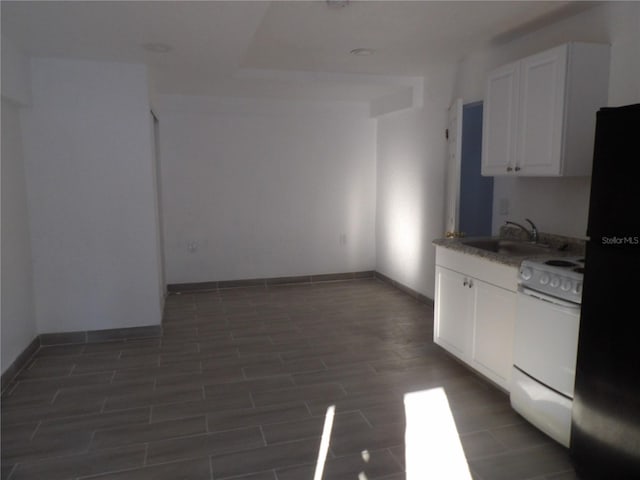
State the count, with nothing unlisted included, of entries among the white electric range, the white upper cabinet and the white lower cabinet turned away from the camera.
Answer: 0

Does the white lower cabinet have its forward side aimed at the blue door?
no

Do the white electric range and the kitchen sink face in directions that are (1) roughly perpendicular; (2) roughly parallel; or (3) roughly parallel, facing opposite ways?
roughly parallel

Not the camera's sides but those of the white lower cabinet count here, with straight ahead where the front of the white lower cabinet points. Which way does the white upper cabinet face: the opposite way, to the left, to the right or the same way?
the same way

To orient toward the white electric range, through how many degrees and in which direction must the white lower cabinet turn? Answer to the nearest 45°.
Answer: approximately 90° to its left

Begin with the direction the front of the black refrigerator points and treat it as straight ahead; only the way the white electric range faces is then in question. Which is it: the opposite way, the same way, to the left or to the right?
the same way

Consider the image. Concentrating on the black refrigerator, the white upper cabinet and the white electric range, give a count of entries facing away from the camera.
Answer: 0

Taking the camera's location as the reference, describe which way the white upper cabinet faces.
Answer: facing the viewer and to the left of the viewer

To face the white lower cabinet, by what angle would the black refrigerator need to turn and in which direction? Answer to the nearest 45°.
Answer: approximately 90° to its right

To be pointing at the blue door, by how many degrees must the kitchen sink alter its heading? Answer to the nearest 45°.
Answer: approximately 90° to its right

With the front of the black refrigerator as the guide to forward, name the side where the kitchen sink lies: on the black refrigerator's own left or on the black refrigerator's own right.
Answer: on the black refrigerator's own right

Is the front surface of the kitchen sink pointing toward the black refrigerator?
no

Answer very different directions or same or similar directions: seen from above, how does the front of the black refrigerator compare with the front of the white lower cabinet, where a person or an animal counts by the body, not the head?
same or similar directions
